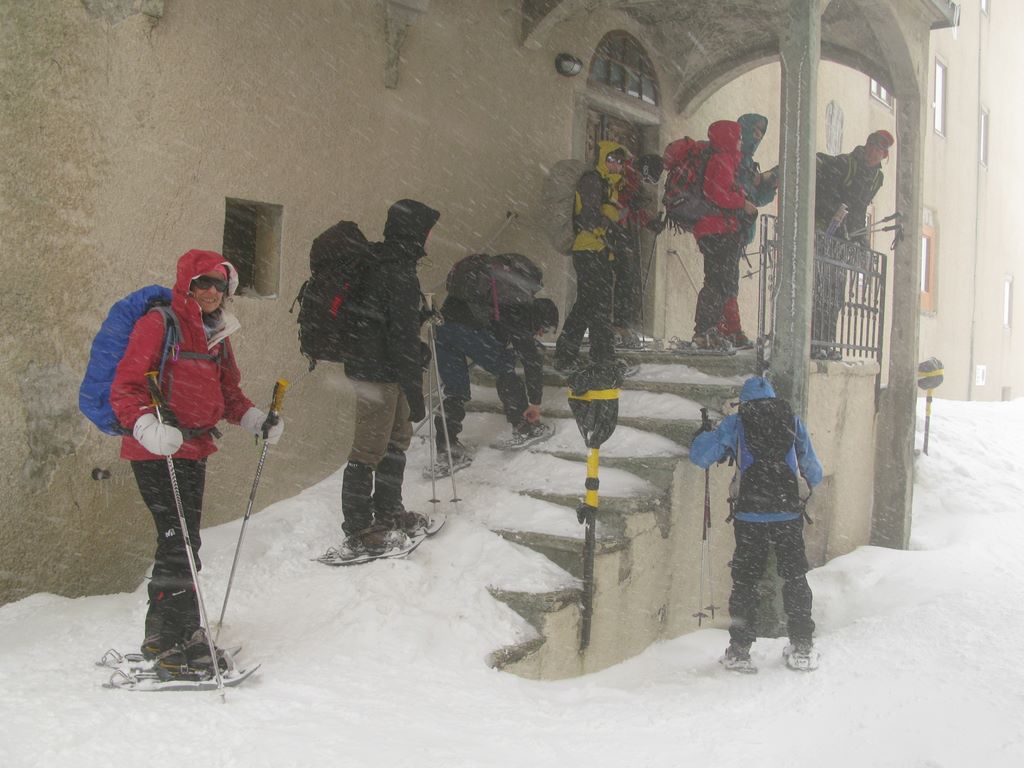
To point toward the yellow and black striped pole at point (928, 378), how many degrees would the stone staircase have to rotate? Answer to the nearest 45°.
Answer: approximately 180°

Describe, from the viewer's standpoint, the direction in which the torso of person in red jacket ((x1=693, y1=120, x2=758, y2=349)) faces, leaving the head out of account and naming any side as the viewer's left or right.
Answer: facing to the right of the viewer

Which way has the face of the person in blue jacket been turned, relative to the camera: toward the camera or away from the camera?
away from the camera

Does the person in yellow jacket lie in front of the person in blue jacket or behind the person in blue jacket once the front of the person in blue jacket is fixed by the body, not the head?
in front

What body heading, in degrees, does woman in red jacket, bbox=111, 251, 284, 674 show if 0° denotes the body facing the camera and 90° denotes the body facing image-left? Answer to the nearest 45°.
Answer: approximately 315°

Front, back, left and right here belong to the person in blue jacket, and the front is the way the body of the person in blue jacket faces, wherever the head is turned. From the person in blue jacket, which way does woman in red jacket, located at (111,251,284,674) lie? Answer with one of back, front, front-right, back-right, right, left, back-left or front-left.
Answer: back-left

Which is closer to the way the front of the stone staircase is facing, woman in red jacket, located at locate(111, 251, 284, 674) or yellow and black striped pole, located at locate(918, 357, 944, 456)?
the woman in red jacket

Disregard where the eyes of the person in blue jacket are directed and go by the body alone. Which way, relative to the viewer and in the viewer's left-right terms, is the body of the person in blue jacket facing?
facing away from the viewer

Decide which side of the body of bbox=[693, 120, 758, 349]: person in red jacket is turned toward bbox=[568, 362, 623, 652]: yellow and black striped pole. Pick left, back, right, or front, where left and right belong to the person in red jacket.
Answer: right

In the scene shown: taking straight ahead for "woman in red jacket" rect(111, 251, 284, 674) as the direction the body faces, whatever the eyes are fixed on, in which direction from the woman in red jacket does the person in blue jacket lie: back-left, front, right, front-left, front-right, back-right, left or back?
front-left

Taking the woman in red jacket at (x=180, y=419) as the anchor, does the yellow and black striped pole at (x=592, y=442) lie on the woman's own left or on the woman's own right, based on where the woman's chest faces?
on the woman's own left

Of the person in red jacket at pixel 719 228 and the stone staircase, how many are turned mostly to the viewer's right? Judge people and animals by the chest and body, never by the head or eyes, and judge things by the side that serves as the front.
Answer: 1

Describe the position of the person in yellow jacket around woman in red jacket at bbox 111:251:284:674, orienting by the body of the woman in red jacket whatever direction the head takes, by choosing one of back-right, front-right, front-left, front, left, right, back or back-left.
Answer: left
